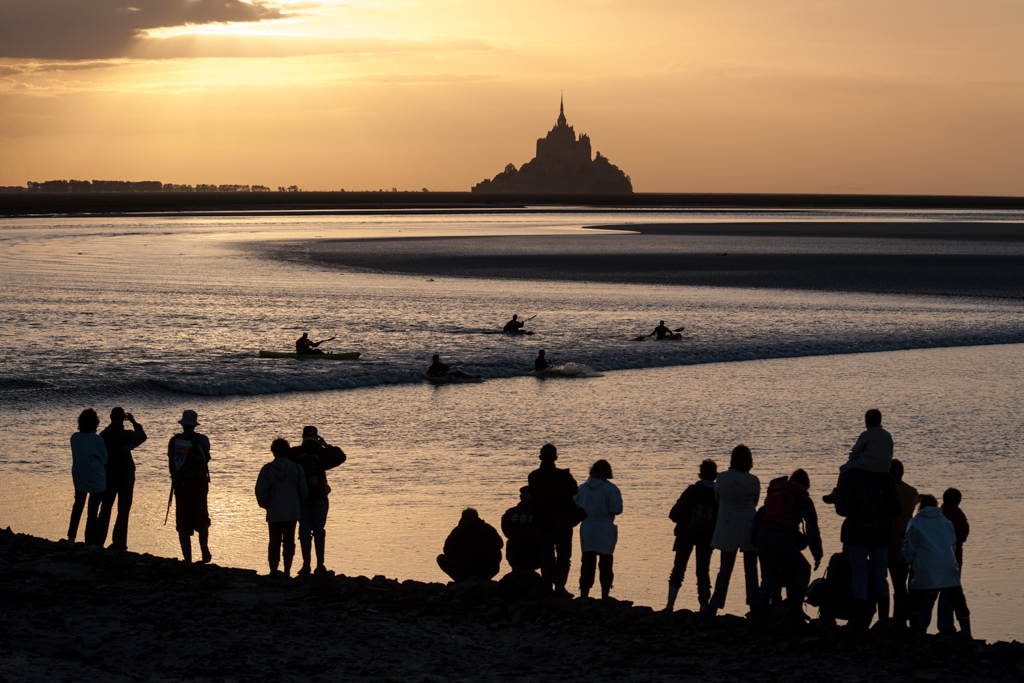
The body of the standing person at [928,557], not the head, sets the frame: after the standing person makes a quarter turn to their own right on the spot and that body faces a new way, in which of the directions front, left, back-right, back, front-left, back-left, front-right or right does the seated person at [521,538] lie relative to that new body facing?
back

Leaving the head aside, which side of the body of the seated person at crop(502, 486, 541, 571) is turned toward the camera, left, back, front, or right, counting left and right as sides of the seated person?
back

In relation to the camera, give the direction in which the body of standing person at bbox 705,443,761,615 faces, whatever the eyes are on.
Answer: away from the camera

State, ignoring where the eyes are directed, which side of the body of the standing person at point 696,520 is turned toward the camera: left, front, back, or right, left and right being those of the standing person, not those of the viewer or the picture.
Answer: back

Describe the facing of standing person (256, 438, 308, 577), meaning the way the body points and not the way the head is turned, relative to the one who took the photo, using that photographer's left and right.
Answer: facing away from the viewer

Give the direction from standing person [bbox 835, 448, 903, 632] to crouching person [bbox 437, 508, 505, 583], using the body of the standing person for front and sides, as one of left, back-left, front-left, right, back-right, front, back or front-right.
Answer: left

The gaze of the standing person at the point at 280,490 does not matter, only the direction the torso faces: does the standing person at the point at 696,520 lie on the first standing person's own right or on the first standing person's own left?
on the first standing person's own right

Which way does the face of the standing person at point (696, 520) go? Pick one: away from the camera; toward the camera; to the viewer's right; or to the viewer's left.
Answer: away from the camera

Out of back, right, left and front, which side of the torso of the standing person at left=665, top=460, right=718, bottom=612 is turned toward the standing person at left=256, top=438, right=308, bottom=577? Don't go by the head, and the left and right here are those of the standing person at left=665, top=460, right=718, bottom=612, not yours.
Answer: left

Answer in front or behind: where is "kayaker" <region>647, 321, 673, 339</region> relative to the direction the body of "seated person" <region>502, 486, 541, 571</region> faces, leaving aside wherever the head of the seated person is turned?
in front

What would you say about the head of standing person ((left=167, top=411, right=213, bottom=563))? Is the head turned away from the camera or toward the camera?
away from the camera

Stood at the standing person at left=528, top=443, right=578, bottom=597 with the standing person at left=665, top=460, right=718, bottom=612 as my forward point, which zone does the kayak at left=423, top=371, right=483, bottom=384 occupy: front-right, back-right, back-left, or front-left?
back-left

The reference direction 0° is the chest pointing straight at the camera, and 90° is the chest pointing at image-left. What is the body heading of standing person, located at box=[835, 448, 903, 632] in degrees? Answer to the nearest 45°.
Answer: approximately 180°

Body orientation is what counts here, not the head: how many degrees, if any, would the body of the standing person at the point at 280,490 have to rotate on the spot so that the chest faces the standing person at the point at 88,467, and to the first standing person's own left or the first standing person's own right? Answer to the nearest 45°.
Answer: approximately 45° to the first standing person's own left

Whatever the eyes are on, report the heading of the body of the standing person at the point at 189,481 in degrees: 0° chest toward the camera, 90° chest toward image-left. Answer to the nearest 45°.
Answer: approximately 180°
